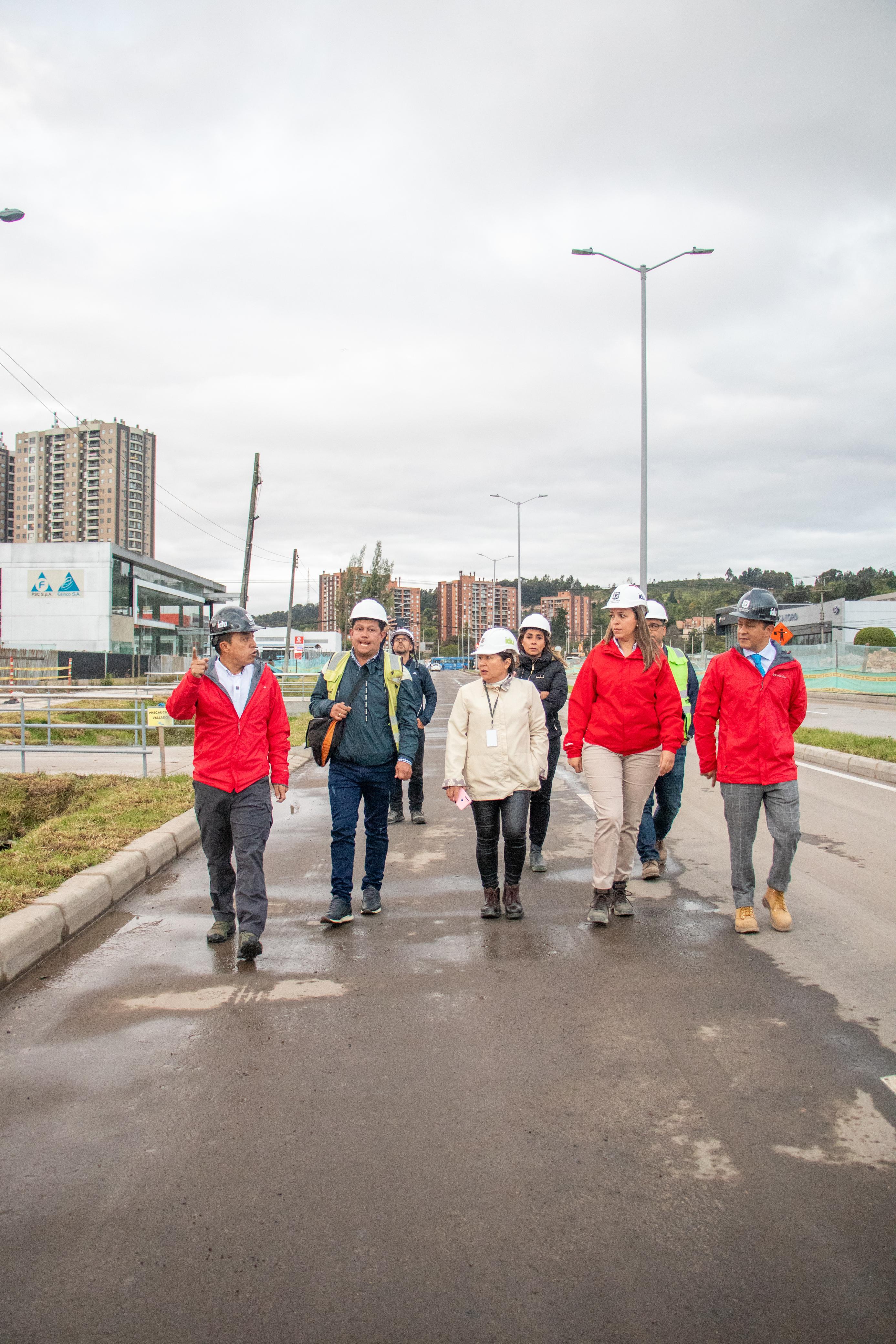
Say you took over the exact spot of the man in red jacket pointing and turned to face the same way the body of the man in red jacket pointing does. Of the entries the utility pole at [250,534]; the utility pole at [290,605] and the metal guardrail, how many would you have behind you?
3

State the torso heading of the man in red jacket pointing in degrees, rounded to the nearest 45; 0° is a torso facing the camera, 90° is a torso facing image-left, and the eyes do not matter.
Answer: approximately 0°

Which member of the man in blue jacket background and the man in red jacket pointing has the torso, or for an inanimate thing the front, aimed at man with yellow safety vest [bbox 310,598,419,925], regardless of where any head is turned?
the man in blue jacket background

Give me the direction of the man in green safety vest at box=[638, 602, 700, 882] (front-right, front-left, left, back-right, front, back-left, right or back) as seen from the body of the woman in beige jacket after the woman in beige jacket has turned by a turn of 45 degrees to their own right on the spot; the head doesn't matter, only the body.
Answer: back
